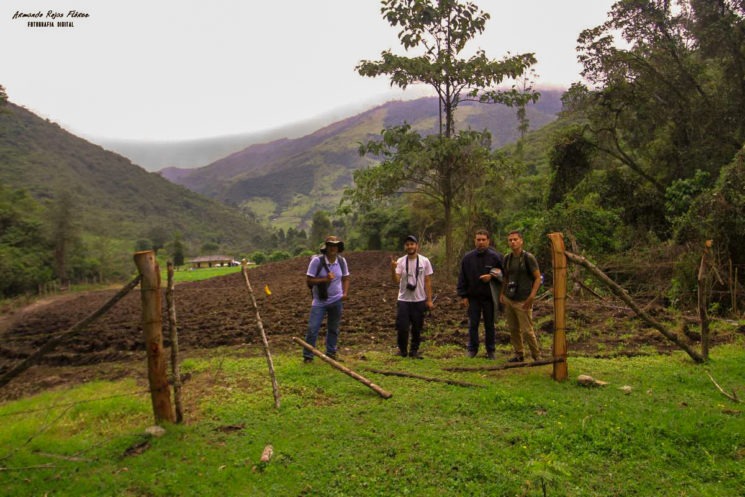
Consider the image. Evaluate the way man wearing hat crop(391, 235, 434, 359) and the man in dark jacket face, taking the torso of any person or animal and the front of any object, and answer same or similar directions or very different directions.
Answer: same or similar directions

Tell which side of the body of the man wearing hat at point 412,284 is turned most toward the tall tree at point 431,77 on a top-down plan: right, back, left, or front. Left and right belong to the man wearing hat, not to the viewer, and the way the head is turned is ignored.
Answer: back

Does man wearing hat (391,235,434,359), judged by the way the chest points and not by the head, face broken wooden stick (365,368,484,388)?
yes

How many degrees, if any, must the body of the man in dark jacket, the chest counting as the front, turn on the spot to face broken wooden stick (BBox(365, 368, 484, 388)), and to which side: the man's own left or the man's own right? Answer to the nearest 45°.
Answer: approximately 45° to the man's own right

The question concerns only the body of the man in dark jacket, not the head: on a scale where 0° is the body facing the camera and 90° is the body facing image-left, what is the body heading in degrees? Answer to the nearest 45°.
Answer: approximately 0°

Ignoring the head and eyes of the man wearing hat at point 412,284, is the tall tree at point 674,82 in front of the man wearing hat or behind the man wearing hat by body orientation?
behind

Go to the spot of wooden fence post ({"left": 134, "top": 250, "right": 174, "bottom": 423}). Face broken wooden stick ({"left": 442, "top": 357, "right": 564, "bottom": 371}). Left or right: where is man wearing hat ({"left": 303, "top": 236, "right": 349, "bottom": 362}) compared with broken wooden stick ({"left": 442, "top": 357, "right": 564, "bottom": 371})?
left

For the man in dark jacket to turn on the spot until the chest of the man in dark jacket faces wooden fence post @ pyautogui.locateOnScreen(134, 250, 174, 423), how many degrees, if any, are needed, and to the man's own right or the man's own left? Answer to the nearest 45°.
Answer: approximately 45° to the man's own right

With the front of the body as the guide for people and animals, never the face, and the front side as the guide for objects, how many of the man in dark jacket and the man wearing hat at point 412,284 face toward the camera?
2

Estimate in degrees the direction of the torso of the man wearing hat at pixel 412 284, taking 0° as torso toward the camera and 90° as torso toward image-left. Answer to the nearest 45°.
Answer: approximately 0°

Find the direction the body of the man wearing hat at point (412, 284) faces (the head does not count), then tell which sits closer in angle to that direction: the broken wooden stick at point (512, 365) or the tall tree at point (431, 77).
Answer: the broken wooden stick
